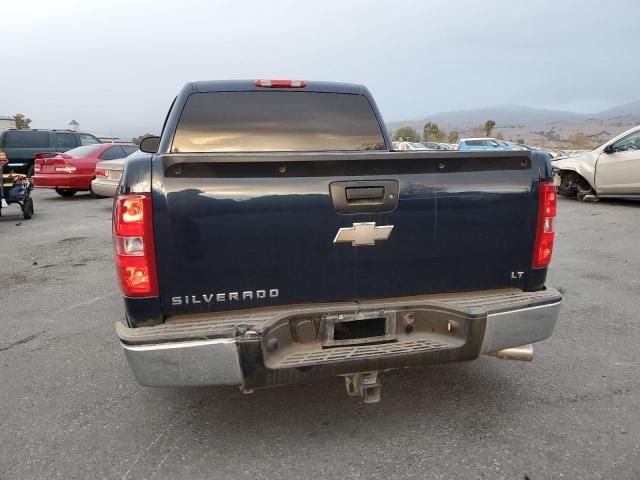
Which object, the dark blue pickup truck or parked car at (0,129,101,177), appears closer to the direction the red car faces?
the parked car

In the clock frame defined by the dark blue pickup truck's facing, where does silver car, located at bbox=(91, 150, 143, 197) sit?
The silver car is roughly at 11 o'clock from the dark blue pickup truck.

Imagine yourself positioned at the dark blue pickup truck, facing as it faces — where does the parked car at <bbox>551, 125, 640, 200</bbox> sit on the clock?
The parked car is roughly at 1 o'clock from the dark blue pickup truck.

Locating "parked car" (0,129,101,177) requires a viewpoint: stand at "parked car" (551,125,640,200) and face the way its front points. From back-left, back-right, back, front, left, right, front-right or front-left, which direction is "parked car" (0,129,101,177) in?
front

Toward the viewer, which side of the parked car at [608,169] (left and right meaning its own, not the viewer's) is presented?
left

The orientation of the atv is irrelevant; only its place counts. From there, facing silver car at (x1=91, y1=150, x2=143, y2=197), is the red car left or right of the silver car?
left

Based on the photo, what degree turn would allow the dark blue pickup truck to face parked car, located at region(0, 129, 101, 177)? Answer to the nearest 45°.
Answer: approximately 45° to its left

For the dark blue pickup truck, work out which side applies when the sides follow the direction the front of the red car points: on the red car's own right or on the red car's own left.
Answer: on the red car's own right

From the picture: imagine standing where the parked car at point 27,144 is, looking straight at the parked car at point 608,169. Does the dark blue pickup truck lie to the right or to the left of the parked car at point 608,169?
right

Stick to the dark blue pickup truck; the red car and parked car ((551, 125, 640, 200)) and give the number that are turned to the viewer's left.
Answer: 1

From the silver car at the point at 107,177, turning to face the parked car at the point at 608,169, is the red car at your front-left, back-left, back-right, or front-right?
back-left

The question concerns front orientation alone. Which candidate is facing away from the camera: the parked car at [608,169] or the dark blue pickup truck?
the dark blue pickup truck

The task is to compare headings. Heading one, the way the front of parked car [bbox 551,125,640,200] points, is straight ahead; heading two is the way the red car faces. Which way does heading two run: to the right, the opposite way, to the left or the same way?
to the right

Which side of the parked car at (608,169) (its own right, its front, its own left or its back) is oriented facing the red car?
front

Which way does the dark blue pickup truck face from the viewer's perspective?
away from the camera

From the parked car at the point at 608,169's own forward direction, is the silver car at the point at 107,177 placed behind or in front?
in front

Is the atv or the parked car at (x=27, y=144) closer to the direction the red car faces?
the parked car

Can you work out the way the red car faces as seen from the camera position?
facing away from the viewer and to the right of the viewer

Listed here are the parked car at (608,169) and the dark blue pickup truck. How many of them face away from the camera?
1
